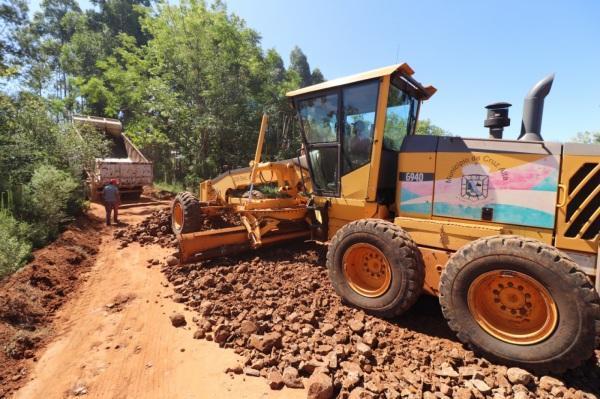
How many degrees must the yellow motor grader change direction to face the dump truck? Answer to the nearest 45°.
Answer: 0° — it already faces it

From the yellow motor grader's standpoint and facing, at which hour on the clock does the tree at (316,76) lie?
The tree is roughly at 1 o'clock from the yellow motor grader.

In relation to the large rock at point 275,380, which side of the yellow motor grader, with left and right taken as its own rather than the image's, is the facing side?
left

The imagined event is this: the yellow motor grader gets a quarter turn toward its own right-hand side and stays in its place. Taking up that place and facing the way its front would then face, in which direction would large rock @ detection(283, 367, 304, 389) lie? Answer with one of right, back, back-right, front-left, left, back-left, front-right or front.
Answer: back

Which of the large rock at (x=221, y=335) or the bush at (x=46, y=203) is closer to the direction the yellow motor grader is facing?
the bush

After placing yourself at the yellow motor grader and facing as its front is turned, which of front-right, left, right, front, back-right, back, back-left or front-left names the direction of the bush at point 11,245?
front-left

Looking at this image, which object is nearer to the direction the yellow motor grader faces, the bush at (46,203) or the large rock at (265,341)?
the bush

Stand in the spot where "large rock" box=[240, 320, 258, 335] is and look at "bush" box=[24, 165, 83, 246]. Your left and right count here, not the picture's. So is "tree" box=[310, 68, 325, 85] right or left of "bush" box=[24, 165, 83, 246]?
right

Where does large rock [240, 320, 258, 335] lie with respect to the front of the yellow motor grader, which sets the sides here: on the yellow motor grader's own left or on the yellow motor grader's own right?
on the yellow motor grader's own left

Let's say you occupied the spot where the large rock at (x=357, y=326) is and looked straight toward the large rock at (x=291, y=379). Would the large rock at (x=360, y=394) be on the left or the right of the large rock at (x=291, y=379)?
left

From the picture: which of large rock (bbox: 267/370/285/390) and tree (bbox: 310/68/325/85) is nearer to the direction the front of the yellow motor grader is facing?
the tree

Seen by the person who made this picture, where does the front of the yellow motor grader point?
facing away from the viewer and to the left of the viewer

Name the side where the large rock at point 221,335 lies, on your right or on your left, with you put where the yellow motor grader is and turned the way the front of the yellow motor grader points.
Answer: on your left

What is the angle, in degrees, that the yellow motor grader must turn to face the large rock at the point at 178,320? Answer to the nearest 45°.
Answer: approximately 45° to its left
